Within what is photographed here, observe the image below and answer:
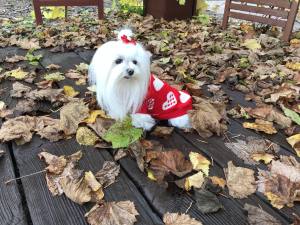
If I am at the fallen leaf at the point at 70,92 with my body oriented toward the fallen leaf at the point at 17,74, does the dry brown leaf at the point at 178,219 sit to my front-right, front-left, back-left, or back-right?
back-left

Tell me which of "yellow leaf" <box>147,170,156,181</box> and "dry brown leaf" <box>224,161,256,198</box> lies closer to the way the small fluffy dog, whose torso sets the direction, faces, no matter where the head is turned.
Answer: the yellow leaf

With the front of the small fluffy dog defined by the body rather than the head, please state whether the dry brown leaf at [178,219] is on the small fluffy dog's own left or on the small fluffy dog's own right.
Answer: on the small fluffy dog's own left

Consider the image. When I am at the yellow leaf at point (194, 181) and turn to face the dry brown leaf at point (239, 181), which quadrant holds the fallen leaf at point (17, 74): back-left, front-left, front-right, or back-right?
back-left

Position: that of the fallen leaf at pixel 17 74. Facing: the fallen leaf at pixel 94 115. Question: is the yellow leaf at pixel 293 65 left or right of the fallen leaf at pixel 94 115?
left

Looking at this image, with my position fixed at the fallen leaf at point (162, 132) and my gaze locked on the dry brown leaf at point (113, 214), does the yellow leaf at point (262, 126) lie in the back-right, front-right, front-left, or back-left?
back-left

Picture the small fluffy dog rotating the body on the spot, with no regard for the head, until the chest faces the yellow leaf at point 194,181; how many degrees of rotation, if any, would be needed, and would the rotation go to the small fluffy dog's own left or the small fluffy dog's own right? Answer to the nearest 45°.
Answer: approximately 90° to the small fluffy dog's own left
